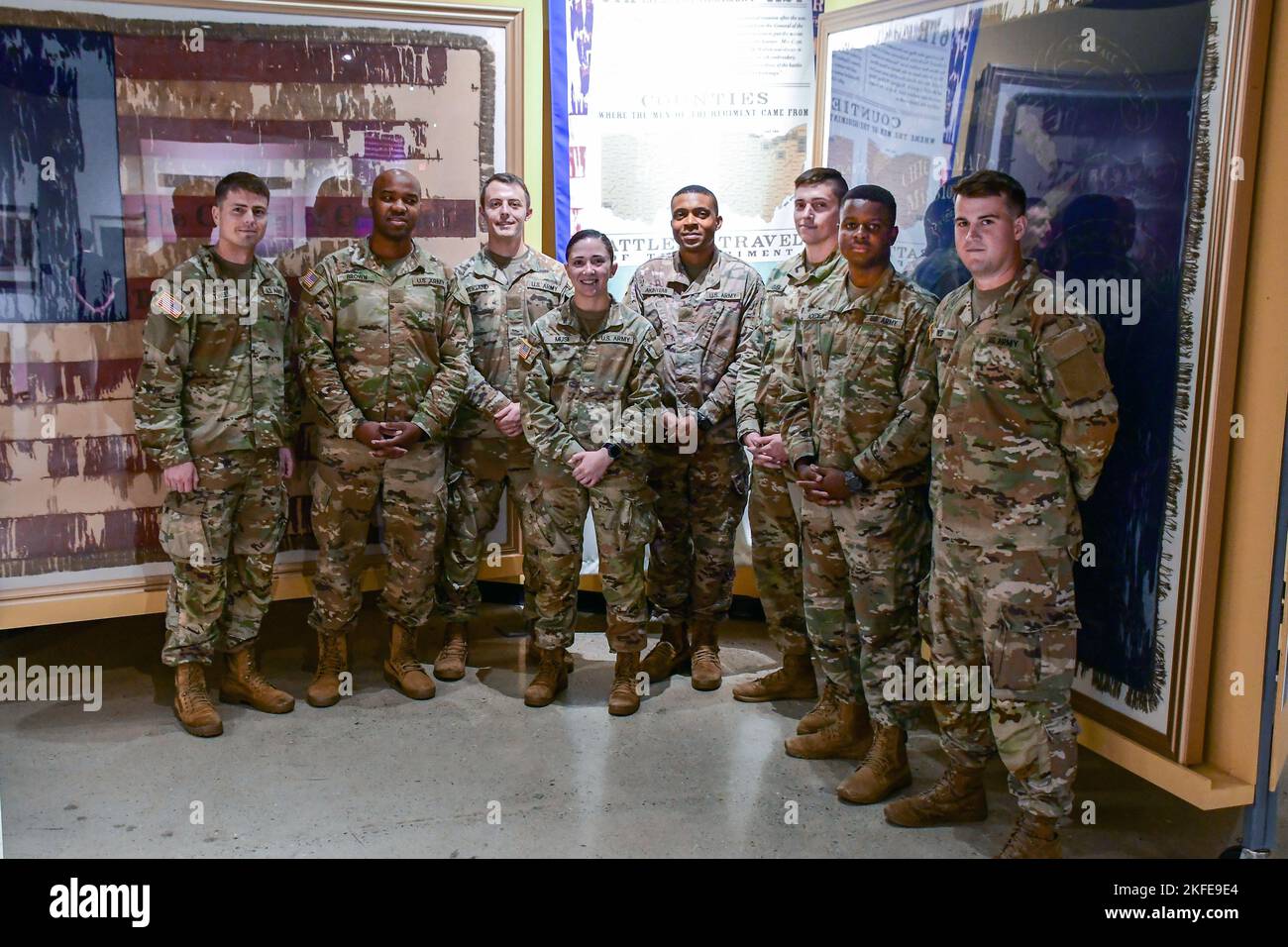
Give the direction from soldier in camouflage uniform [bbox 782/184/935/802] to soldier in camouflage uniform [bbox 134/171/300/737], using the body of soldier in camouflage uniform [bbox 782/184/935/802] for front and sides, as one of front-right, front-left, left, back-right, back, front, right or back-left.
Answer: front-right

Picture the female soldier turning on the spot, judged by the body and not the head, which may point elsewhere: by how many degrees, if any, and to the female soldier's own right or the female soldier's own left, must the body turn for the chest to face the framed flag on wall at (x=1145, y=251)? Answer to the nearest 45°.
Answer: approximately 45° to the female soldier's own left

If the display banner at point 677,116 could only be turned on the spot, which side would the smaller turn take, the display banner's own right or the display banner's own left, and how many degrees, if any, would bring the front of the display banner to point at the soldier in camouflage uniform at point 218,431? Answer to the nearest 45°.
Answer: approximately 45° to the display banner's own right

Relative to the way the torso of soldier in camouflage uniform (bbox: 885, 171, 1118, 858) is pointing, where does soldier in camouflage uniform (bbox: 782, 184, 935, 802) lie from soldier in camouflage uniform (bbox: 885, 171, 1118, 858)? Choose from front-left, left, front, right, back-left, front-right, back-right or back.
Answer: right

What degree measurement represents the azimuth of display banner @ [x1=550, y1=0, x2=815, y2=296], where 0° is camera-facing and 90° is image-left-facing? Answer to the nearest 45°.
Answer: approximately 0°

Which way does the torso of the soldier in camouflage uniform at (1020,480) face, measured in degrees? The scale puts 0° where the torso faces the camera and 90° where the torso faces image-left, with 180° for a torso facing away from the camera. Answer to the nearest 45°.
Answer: approximately 45°
